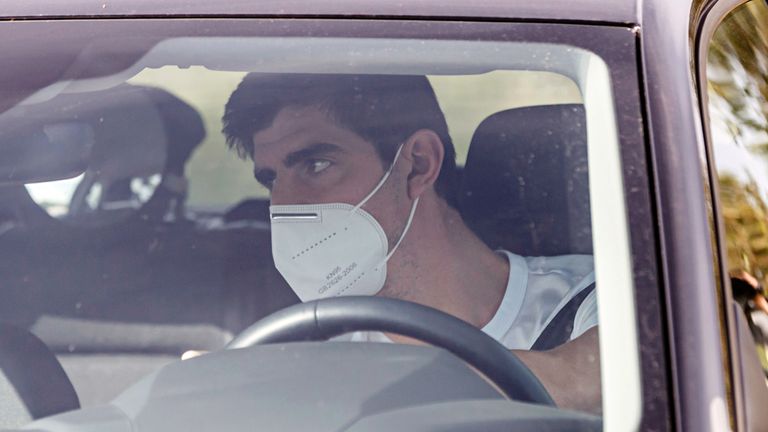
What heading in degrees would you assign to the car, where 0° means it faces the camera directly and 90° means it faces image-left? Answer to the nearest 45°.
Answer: approximately 45°
